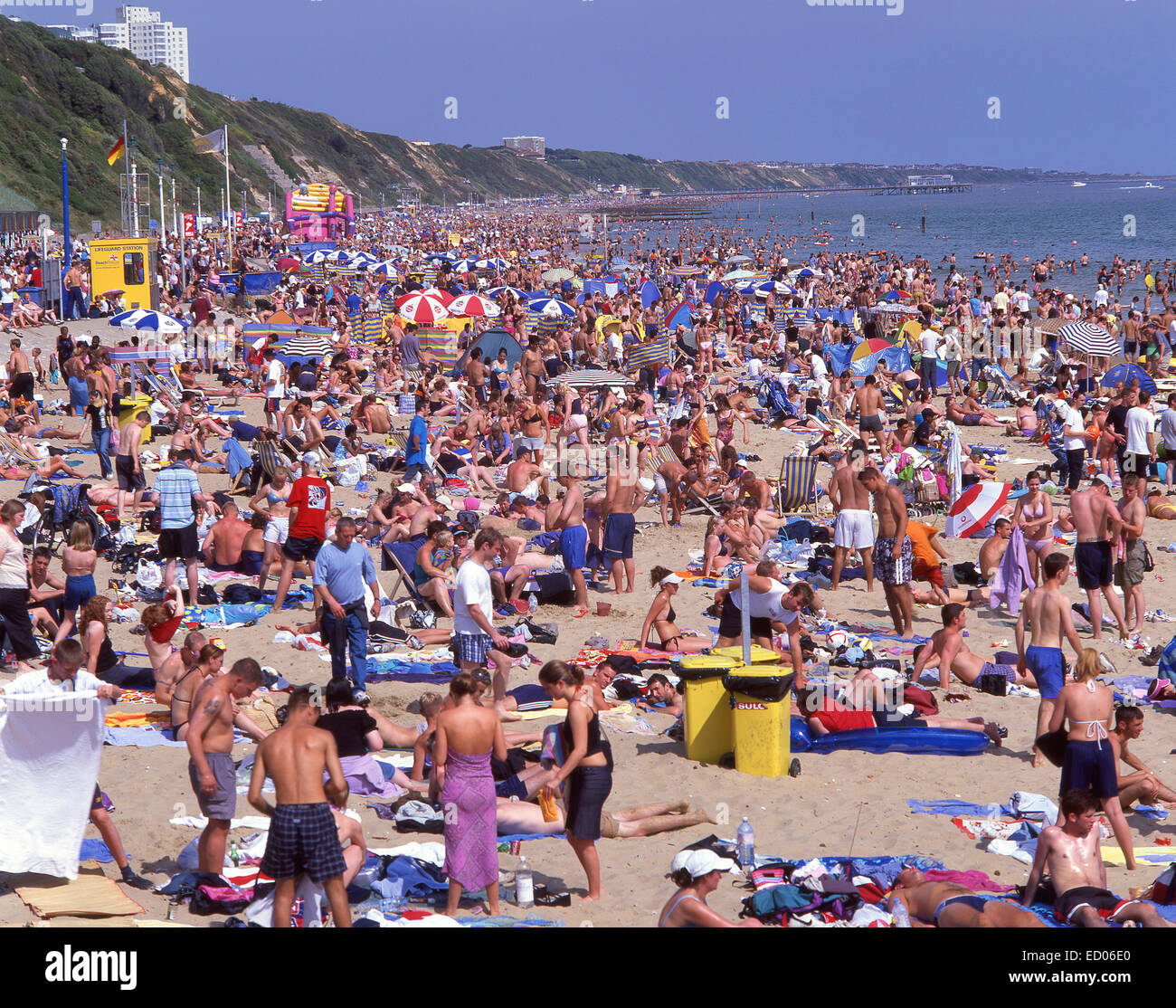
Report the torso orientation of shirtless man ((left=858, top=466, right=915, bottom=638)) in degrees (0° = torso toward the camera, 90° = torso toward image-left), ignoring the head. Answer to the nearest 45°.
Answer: approximately 45°

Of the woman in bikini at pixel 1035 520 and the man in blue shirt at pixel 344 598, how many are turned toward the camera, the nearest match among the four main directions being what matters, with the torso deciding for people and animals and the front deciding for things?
2

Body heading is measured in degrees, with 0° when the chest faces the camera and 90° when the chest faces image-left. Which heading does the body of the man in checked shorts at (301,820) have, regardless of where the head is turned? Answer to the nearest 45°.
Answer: approximately 180°

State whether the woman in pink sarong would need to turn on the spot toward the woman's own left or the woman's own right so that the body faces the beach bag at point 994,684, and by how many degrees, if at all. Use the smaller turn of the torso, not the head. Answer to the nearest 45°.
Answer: approximately 45° to the woman's own right

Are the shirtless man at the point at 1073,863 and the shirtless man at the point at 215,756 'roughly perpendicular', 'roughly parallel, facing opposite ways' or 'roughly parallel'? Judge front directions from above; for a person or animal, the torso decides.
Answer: roughly perpendicular

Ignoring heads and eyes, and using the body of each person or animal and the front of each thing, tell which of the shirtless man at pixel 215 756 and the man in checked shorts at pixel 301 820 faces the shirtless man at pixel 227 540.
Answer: the man in checked shorts

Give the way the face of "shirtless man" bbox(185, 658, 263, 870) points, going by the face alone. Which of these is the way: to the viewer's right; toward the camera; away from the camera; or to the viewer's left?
to the viewer's right

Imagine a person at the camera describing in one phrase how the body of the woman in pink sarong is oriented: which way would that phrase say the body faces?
away from the camera

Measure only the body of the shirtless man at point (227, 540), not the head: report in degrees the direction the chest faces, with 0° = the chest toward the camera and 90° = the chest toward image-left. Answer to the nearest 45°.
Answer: approximately 180°

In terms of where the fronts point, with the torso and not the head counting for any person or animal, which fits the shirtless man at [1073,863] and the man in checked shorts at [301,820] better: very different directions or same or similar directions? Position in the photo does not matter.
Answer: very different directions

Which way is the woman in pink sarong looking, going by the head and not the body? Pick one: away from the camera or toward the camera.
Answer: away from the camera

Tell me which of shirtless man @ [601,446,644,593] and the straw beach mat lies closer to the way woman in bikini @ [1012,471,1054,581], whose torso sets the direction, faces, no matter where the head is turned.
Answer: the straw beach mat
